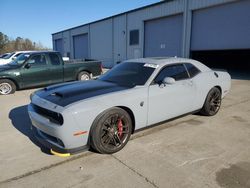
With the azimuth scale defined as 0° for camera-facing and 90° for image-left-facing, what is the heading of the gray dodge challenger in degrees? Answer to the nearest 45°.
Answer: approximately 45°

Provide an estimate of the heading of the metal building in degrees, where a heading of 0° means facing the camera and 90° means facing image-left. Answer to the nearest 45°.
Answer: approximately 45°

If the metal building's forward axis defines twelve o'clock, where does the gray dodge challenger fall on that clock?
The gray dodge challenger is roughly at 11 o'clock from the metal building.

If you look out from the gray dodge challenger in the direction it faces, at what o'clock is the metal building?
The metal building is roughly at 5 o'clock from the gray dodge challenger.
